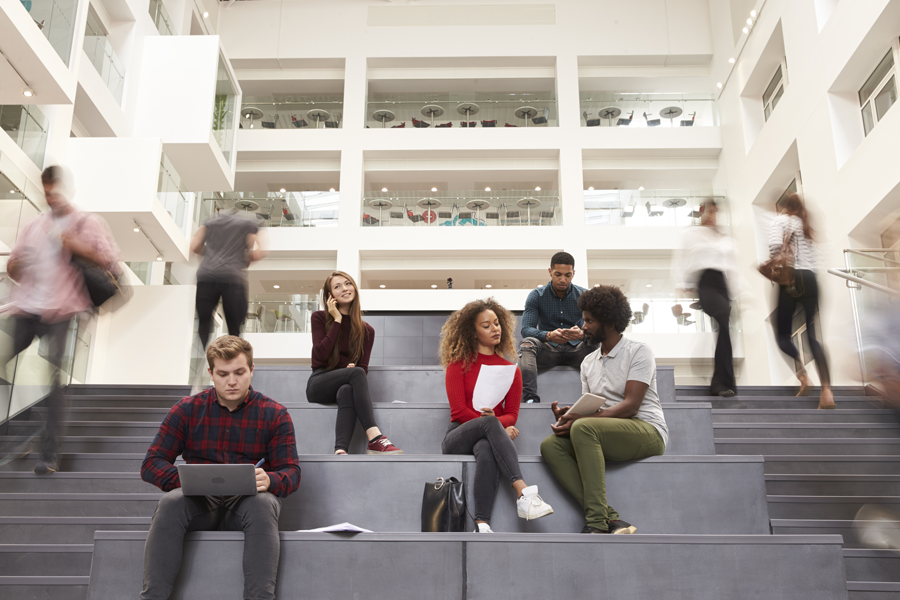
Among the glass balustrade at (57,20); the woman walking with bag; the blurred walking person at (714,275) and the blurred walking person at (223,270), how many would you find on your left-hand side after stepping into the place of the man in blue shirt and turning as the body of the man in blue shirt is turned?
2

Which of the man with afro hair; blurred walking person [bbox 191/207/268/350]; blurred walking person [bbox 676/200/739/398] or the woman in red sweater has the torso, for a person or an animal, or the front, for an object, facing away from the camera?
blurred walking person [bbox 191/207/268/350]

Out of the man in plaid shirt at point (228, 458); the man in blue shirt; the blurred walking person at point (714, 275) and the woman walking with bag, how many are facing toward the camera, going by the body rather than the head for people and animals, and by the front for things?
3

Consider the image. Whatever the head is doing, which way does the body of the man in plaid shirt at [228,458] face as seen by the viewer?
toward the camera

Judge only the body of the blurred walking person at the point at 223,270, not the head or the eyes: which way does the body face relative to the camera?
away from the camera

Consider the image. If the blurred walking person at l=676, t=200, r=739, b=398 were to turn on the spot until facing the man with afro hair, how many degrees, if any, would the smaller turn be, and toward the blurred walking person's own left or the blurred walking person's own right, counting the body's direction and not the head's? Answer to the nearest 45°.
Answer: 0° — they already face them

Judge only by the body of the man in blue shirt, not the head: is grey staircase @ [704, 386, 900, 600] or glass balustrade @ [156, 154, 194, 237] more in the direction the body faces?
the grey staircase

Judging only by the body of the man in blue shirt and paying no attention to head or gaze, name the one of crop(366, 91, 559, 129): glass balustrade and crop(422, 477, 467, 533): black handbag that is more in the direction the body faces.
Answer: the black handbag

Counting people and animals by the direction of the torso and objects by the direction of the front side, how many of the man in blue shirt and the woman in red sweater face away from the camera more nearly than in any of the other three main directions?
0

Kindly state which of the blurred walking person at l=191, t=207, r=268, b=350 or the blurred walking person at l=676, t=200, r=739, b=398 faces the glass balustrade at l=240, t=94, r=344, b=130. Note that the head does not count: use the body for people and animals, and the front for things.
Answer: the blurred walking person at l=191, t=207, r=268, b=350

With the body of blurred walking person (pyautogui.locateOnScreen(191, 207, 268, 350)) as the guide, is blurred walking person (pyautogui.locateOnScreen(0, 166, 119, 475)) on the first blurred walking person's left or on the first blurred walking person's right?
on the first blurred walking person's left

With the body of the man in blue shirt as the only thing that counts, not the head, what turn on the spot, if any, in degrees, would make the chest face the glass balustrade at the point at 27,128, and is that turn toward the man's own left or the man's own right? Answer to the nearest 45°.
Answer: approximately 90° to the man's own right

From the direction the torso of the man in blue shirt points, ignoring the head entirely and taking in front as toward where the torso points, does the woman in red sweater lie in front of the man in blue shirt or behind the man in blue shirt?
in front

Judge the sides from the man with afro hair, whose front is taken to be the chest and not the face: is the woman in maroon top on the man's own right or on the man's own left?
on the man's own right

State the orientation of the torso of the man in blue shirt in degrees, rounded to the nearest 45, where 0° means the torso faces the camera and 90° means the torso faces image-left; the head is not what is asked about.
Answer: approximately 0°

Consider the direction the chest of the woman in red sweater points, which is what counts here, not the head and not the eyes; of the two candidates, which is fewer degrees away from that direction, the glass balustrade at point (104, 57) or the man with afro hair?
the man with afro hair

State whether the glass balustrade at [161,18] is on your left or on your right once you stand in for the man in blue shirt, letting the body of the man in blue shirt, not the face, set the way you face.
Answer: on your right
